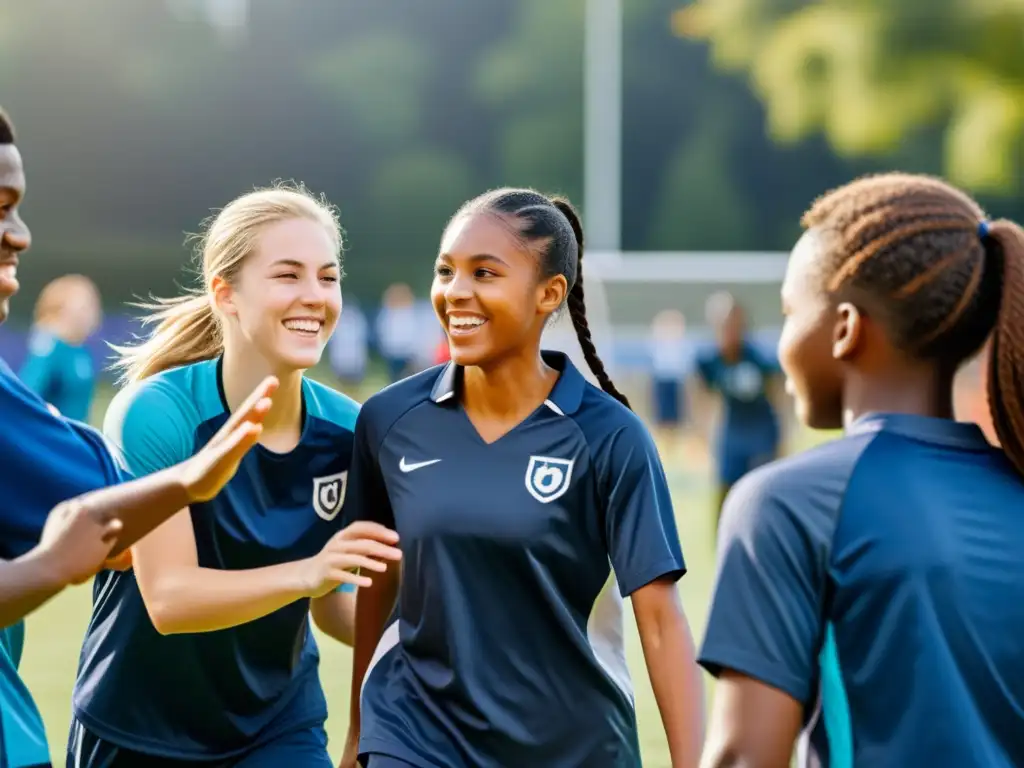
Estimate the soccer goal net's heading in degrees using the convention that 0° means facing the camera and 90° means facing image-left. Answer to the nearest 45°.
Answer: approximately 0°

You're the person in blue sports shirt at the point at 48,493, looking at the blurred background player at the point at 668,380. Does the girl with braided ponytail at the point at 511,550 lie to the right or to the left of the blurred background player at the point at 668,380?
right

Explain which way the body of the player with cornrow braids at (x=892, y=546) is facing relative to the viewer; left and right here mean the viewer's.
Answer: facing away from the viewer and to the left of the viewer

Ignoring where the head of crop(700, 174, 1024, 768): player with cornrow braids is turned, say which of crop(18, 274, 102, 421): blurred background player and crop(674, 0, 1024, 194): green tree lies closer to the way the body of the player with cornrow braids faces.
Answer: the blurred background player

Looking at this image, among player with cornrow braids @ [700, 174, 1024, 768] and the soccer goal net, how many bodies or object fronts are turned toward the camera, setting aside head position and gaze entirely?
1
